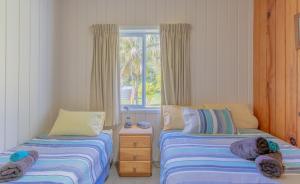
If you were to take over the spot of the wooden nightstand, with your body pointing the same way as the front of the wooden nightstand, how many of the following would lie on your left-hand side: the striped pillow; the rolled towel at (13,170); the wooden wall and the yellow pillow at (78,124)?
2

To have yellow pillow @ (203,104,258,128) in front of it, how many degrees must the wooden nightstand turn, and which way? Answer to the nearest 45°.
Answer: approximately 90° to its left

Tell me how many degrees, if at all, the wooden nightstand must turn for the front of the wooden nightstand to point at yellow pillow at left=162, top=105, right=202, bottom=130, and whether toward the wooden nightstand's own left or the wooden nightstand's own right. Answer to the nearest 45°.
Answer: approximately 90° to the wooden nightstand's own left

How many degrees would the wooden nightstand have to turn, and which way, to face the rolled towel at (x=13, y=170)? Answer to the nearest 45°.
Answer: approximately 45° to its right

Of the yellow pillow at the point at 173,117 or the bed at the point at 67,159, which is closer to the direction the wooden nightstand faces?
the bed

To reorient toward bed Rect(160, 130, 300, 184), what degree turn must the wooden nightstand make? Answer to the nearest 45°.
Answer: approximately 45° to its left

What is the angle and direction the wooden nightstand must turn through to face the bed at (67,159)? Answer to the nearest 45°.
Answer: approximately 45° to its right

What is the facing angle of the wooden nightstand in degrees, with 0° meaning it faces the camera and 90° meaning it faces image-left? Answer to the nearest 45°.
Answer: approximately 0°
